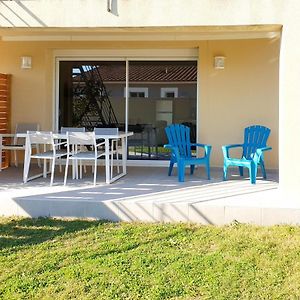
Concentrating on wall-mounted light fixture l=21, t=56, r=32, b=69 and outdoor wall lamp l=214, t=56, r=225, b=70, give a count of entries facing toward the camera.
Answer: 2

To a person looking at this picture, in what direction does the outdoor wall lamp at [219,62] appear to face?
facing the viewer

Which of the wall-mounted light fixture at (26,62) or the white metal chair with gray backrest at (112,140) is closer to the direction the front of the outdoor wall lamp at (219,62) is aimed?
the white metal chair with gray backrest

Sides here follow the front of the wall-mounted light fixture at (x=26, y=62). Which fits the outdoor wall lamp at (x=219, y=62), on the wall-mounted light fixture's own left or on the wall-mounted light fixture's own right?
on the wall-mounted light fixture's own left

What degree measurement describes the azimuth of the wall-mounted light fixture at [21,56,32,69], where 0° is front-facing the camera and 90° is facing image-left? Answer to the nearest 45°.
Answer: approximately 0°

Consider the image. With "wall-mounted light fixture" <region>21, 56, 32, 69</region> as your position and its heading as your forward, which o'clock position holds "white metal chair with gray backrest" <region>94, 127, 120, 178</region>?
The white metal chair with gray backrest is roughly at 11 o'clock from the wall-mounted light fixture.

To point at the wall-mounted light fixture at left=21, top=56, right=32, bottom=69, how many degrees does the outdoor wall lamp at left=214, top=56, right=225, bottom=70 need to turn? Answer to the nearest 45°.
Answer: approximately 90° to its right

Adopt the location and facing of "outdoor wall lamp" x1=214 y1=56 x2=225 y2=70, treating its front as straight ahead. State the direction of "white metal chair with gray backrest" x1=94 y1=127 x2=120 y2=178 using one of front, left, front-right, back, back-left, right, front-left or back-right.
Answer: front-right

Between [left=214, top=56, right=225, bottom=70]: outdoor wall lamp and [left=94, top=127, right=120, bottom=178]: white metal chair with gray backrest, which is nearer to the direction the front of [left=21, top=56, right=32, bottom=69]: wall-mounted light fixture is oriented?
the white metal chair with gray backrest
